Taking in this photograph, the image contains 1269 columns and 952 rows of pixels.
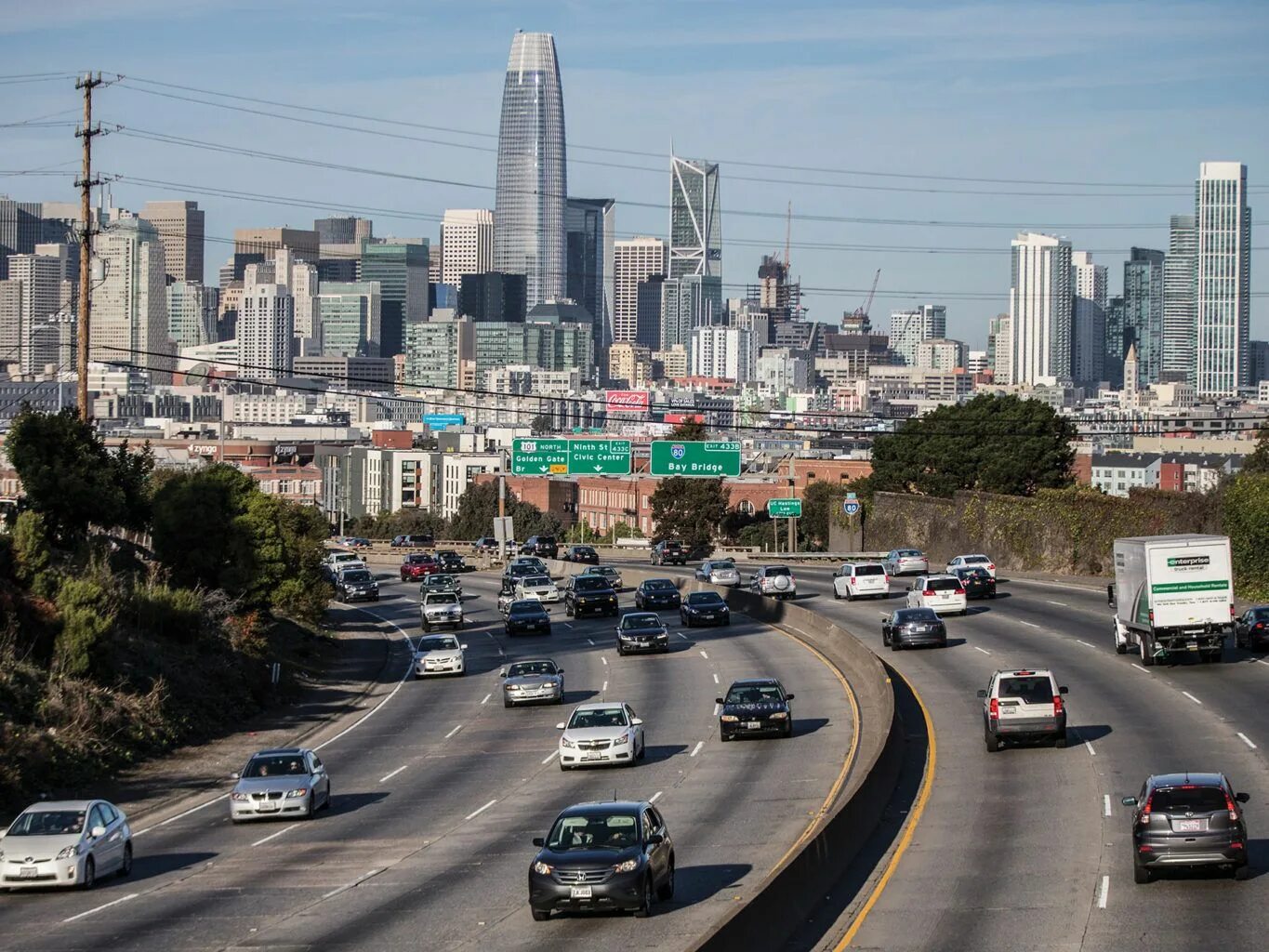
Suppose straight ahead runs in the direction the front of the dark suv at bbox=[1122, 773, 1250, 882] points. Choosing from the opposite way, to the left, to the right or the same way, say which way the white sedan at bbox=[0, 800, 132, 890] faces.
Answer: the opposite way

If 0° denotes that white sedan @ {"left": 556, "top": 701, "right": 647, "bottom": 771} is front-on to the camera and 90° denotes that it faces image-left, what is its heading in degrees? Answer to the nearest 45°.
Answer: approximately 0°

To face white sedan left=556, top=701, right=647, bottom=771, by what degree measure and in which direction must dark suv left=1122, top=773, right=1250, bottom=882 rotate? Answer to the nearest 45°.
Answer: approximately 45° to its left

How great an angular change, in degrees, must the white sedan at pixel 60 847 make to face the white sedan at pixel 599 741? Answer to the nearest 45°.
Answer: approximately 180°

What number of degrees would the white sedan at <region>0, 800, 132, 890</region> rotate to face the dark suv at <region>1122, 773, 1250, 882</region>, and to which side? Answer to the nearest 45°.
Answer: approximately 90° to its left

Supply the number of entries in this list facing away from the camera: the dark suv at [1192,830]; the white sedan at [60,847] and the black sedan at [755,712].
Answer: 1

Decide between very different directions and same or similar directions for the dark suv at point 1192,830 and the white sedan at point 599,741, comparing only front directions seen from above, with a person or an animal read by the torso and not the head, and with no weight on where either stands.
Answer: very different directions

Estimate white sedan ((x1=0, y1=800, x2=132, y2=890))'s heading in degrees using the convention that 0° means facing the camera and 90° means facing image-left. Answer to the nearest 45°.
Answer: approximately 45°

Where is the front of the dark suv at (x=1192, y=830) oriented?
away from the camera

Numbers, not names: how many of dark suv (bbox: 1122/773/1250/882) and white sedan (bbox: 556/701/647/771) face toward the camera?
1

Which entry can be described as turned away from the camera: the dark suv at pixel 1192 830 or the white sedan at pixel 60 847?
the dark suv
